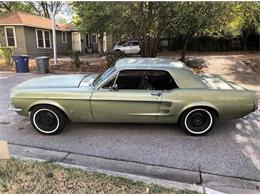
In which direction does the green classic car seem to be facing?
to the viewer's left

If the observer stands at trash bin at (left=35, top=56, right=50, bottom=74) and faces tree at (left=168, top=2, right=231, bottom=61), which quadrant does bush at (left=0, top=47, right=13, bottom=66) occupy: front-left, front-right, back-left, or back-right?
back-left

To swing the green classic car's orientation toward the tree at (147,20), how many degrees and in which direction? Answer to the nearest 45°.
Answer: approximately 90° to its right

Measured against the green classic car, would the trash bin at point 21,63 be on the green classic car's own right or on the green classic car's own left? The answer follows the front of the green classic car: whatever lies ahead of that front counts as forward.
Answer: on the green classic car's own right

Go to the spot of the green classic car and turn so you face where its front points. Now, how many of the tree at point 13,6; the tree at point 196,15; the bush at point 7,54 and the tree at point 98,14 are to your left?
0

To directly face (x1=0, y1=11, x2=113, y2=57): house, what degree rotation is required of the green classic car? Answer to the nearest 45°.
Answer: approximately 45° to its right

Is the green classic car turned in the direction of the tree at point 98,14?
no

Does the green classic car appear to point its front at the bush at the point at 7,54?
no

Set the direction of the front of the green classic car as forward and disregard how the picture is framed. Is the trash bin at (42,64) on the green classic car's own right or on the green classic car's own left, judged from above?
on the green classic car's own right

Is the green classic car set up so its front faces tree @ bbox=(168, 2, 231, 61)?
no

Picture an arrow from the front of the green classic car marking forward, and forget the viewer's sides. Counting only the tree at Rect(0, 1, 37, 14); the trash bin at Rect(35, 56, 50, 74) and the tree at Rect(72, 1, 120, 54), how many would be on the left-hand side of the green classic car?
0

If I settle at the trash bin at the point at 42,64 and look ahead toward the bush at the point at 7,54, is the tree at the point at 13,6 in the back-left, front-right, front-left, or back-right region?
front-right

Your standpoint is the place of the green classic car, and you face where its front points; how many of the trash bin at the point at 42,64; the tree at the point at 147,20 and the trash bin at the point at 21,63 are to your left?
0

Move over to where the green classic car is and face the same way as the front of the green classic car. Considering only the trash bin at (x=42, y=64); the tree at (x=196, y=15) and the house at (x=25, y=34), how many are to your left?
0

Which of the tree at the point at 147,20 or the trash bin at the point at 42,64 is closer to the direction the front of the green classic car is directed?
the trash bin
